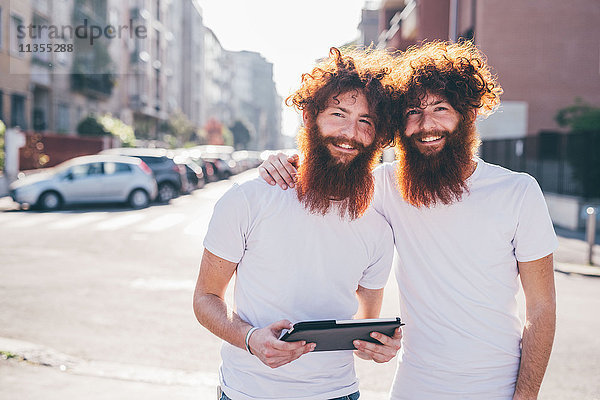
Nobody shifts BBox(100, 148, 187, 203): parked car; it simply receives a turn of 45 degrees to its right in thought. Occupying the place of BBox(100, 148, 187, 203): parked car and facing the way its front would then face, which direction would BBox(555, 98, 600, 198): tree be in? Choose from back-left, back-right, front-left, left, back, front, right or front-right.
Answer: back

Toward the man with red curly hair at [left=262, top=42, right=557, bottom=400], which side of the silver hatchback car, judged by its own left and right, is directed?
left

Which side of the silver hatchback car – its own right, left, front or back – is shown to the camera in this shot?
left

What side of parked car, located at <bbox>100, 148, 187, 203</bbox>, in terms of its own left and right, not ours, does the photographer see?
left

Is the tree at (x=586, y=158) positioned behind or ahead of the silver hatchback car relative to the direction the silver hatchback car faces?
behind

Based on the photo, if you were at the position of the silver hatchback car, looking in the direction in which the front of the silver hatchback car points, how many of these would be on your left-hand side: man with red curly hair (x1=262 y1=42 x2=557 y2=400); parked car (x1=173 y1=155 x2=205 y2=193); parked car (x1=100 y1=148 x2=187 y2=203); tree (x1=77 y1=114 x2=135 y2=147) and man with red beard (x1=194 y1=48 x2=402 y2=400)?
2

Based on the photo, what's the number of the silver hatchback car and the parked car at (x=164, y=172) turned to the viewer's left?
2

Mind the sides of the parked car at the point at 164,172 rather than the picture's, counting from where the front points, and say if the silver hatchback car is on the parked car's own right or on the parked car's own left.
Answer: on the parked car's own left

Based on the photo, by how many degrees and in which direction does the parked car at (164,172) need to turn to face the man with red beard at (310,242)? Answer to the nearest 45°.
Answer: approximately 90° to its left

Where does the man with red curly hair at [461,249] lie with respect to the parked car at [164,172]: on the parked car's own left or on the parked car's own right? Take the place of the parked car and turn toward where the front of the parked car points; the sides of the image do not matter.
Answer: on the parked car's own left

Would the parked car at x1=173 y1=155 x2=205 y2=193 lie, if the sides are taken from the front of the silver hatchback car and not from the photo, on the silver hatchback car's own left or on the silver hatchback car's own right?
on the silver hatchback car's own right

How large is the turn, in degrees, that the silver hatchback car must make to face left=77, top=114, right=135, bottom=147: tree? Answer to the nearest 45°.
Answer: approximately 90° to its right

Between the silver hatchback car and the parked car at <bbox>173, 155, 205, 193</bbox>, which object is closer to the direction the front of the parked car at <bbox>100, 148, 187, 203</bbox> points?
the silver hatchback car
